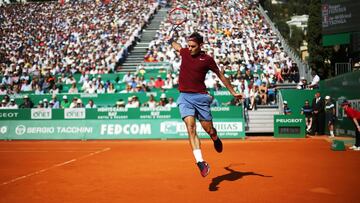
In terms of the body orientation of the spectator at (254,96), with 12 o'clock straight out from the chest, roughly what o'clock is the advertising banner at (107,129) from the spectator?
The advertising banner is roughly at 1 o'clock from the spectator.

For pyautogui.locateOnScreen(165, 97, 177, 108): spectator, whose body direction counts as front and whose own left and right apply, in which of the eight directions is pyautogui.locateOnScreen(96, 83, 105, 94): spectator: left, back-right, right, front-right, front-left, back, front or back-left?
back-right

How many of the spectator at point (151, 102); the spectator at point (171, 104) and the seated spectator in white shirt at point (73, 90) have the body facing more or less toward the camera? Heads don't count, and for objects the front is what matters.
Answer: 3

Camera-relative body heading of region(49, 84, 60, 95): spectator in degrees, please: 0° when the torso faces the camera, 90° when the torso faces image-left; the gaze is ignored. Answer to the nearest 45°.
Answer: approximately 0°

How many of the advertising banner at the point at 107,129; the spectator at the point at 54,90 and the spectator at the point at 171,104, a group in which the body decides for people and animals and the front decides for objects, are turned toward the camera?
3

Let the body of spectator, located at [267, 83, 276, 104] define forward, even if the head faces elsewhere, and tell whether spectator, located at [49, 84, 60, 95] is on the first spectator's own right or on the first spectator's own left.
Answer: on the first spectator's own right

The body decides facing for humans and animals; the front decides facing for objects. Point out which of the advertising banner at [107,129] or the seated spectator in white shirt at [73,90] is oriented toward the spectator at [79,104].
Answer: the seated spectator in white shirt

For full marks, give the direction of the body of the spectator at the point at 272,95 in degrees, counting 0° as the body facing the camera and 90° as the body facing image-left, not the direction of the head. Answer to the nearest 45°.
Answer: approximately 0°

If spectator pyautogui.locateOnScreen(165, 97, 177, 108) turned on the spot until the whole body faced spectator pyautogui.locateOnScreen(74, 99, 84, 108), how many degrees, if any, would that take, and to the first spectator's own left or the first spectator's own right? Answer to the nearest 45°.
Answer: approximately 90° to the first spectator's own right

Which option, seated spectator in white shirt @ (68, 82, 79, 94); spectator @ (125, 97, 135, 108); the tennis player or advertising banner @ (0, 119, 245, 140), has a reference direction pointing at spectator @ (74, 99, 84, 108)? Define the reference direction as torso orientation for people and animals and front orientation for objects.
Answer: the seated spectator in white shirt

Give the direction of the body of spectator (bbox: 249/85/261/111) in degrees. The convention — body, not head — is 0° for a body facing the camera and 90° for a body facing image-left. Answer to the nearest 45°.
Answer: approximately 45°
